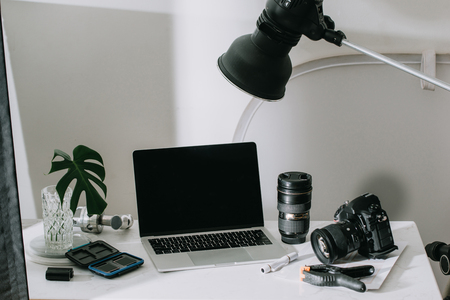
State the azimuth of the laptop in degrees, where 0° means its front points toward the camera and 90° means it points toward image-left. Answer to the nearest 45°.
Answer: approximately 0°

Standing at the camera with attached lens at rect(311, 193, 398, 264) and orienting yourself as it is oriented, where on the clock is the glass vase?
The glass vase is roughly at 1 o'clock from the camera with attached lens.

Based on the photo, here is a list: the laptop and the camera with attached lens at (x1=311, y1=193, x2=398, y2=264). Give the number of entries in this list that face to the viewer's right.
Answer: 0

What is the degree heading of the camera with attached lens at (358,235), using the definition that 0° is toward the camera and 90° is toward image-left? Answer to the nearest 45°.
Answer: approximately 45°
